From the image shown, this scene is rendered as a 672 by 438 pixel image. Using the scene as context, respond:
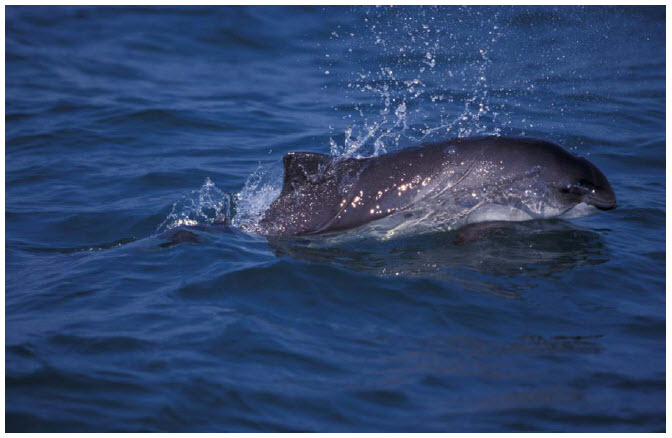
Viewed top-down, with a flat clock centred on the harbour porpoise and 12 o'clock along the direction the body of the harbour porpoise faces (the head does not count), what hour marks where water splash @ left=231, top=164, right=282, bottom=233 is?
The water splash is roughly at 7 o'clock from the harbour porpoise.

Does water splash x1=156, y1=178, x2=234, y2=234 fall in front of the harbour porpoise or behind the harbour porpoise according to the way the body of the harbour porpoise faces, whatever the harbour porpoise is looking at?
behind

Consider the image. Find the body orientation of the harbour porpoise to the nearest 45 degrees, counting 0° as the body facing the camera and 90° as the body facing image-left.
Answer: approximately 270°

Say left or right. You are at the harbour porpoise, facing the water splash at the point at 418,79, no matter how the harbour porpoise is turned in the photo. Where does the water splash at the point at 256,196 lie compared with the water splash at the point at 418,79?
left
